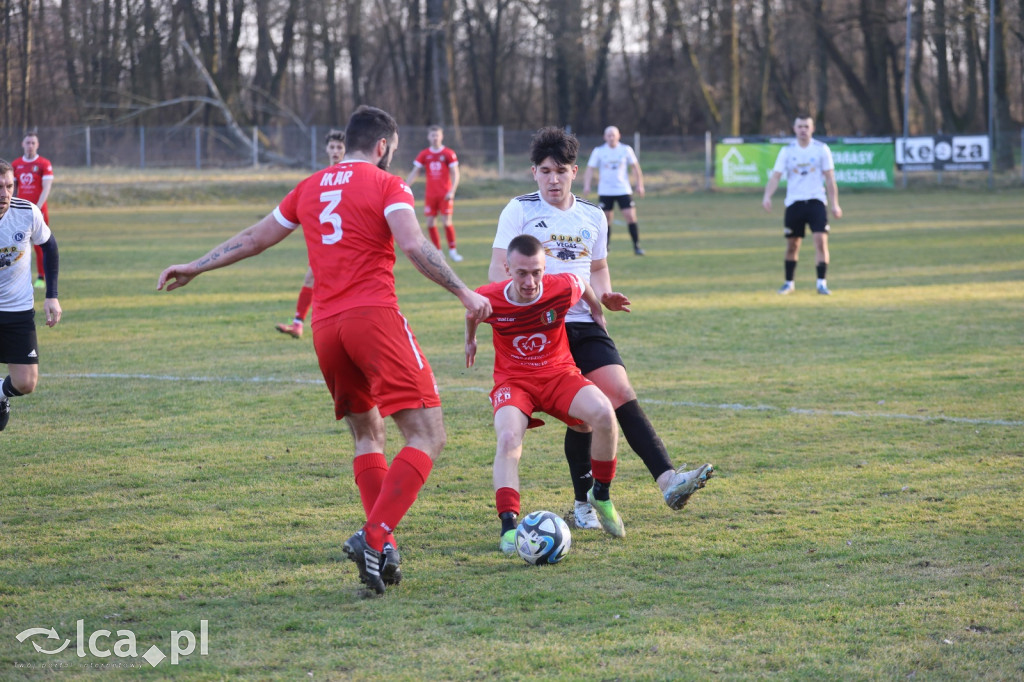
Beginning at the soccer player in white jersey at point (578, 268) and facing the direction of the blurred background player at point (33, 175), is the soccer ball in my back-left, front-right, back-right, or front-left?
back-left

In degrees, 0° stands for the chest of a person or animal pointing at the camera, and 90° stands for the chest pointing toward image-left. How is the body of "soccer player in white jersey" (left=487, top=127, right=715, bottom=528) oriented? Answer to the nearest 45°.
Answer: approximately 0°

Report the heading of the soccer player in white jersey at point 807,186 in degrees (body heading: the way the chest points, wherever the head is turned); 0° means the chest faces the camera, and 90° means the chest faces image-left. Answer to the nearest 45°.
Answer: approximately 0°

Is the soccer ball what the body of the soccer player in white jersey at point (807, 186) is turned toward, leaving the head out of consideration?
yes
